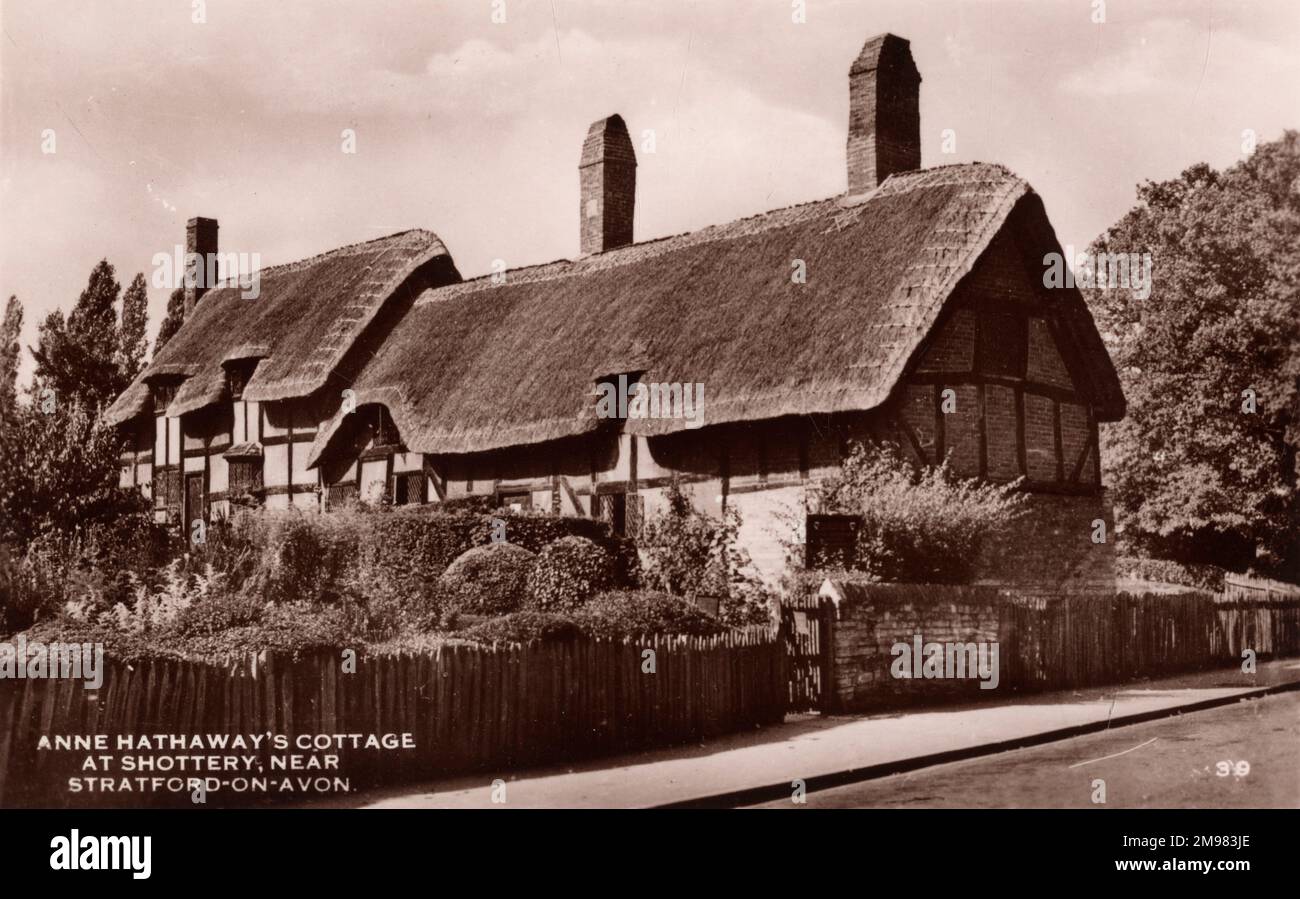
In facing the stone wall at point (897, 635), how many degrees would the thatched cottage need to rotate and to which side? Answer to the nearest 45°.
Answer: approximately 45° to its left

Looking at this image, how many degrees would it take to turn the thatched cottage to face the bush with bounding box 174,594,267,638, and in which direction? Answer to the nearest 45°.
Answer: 0° — it already faces it

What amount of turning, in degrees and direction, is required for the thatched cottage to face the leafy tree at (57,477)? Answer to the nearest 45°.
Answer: approximately 45° to its right

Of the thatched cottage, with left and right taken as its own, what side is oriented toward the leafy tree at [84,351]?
right

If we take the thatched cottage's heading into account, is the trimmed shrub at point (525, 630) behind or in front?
in front

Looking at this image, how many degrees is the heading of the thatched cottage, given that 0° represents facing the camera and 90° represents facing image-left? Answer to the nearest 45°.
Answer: approximately 45°

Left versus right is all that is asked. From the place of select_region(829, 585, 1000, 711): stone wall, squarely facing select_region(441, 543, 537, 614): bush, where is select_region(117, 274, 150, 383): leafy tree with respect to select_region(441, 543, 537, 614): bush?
right

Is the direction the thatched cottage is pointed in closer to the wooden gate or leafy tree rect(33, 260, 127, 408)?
the wooden gate

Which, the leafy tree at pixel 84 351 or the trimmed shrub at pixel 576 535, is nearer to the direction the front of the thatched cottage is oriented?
the trimmed shrub

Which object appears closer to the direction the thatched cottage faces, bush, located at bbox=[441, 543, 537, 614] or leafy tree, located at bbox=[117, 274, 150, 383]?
the bush

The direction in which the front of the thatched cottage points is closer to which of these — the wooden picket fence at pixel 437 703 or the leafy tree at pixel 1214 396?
the wooden picket fence

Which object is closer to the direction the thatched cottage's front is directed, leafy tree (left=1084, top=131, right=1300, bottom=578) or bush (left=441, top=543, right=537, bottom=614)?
the bush

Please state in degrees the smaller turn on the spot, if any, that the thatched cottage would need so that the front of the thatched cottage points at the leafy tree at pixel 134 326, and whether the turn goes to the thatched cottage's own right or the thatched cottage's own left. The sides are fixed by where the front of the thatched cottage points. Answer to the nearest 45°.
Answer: approximately 90° to the thatched cottage's own right
